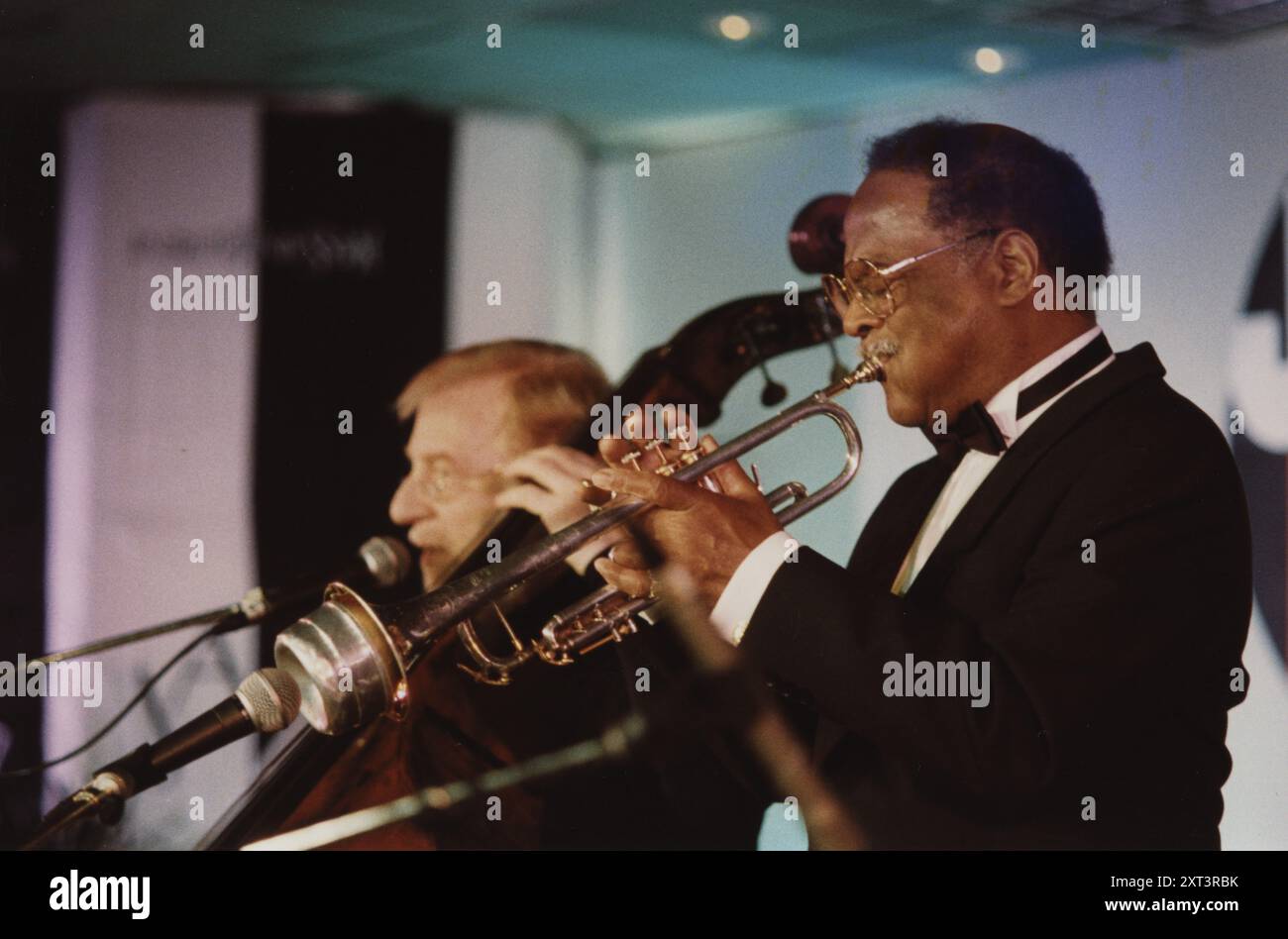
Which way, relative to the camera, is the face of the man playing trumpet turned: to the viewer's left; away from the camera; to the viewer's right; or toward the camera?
to the viewer's left

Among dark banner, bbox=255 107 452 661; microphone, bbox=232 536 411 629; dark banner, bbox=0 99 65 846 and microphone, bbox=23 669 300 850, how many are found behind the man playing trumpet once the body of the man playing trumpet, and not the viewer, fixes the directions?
0

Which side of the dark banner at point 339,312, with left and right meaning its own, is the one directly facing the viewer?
front

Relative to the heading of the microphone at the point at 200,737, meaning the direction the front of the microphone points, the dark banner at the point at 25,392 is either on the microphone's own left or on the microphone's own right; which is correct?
on the microphone's own left

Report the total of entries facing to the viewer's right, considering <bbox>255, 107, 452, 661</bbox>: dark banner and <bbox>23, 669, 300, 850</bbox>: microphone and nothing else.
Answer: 1

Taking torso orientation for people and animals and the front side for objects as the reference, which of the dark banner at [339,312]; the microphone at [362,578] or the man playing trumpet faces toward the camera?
the dark banner

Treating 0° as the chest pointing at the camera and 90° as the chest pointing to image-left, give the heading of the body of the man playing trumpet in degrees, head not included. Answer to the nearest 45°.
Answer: approximately 90°

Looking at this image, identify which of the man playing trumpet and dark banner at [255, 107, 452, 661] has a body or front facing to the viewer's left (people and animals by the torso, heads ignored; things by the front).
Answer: the man playing trumpet

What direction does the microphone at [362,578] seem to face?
to the viewer's right

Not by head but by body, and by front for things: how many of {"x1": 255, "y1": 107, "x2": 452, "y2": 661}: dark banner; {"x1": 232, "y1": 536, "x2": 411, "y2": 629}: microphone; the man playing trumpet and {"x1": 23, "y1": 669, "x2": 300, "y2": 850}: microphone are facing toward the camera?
1

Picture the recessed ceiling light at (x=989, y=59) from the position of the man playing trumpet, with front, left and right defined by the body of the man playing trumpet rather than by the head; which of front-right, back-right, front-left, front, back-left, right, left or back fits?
right

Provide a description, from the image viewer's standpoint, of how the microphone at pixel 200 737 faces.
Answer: facing to the right of the viewer
